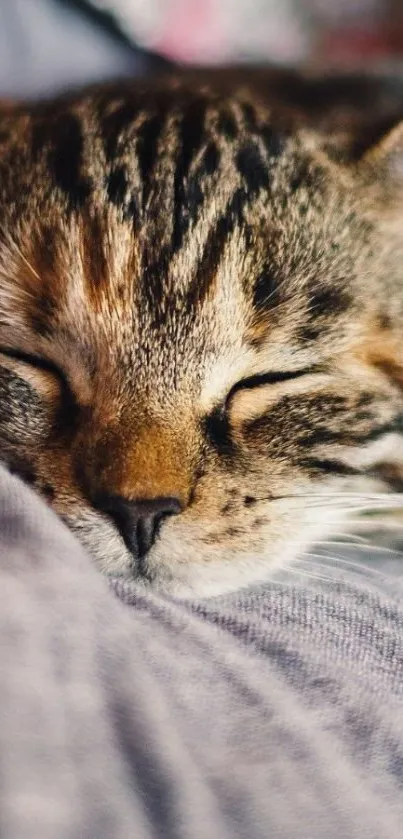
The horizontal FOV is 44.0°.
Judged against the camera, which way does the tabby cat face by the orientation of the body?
toward the camera
